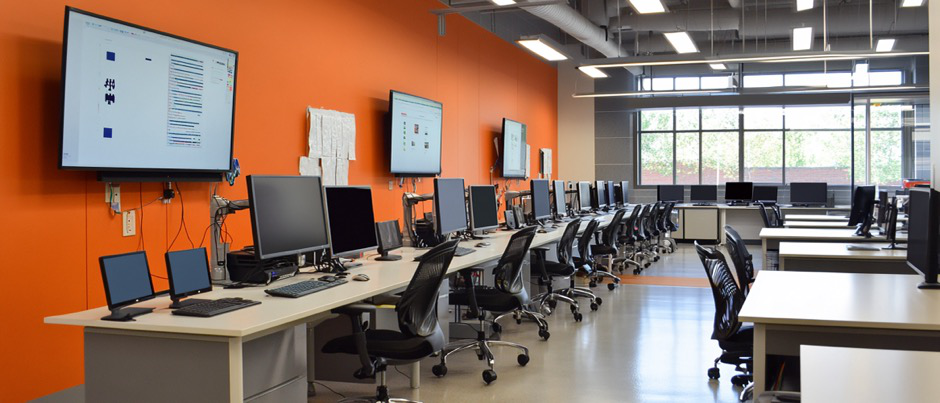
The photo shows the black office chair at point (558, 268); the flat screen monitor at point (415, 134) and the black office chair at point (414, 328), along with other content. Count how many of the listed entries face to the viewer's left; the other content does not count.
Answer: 2

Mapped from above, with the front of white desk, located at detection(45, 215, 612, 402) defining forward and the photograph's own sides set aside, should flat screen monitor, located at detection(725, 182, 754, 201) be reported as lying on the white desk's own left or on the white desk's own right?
on the white desk's own left

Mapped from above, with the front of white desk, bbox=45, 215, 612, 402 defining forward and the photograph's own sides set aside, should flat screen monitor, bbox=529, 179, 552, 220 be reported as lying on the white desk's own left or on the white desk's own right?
on the white desk's own left

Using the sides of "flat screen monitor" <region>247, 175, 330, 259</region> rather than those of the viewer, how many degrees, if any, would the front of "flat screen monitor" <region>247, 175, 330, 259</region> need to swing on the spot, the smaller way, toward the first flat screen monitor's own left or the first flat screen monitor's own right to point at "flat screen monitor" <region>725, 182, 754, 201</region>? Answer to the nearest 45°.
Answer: approximately 90° to the first flat screen monitor's own left

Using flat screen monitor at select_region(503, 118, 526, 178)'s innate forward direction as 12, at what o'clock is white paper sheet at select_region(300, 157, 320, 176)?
The white paper sheet is roughly at 2 o'clock from the flat screen monitor.

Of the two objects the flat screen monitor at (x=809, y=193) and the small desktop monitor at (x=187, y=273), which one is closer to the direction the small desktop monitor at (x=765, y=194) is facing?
the small desktop monitor

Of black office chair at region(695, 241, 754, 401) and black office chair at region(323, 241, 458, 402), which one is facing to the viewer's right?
black office chair at region(695, 241, 754, 401)
